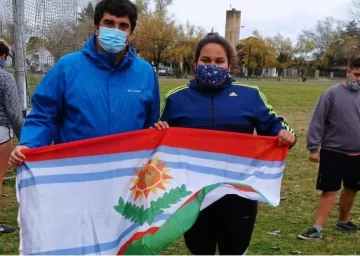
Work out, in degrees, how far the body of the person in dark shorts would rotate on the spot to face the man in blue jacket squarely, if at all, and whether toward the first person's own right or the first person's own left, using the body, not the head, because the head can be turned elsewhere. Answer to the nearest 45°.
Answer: approximately 45° to the first person's own right

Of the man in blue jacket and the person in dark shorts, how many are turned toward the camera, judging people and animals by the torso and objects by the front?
2

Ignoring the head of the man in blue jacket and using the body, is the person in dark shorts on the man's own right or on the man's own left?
on the man's own left

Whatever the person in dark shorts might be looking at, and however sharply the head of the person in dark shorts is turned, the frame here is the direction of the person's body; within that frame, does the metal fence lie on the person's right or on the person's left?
on the person's right

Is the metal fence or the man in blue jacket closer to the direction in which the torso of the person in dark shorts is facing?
the man in blue jacket

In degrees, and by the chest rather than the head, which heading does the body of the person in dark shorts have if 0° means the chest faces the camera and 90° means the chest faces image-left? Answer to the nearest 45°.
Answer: approximately 0°

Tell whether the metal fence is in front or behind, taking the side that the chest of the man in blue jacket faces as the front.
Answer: behind

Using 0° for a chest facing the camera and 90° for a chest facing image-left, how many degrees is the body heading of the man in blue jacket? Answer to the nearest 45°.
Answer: approximately 0°
